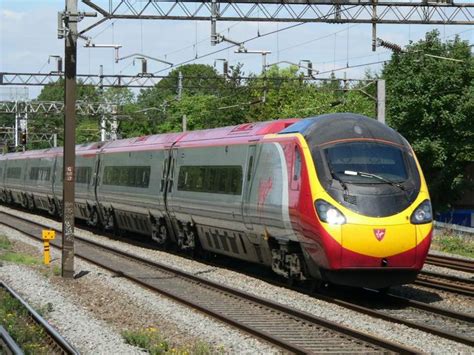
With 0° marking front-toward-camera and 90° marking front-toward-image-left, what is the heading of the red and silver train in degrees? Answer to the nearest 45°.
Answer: approximately 315°

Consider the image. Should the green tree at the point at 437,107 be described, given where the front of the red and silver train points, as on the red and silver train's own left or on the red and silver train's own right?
on the red and silver train's own left

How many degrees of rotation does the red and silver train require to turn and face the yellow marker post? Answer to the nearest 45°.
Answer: approximately 180°

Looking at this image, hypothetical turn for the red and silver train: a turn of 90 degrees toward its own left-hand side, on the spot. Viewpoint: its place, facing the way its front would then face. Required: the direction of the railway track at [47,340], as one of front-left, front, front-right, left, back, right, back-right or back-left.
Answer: back
